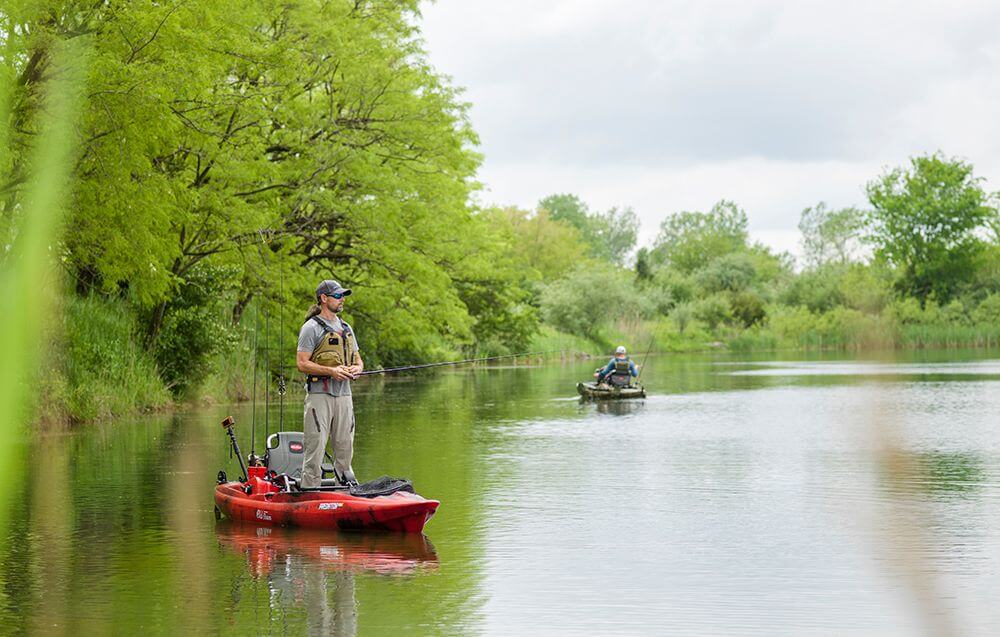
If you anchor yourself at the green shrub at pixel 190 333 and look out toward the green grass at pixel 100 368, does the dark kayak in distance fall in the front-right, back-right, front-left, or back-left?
back-left

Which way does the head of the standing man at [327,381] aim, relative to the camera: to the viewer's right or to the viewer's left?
to the viewer's right

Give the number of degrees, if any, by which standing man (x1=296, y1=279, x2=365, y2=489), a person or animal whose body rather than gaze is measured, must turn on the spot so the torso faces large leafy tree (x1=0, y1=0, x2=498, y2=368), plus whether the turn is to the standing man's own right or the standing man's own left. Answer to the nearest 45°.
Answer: approximately 135° to the standing man's own left

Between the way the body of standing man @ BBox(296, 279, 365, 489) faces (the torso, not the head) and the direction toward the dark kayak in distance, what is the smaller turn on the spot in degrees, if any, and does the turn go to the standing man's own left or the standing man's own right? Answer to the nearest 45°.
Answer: approximately 135° to the standing man's own left

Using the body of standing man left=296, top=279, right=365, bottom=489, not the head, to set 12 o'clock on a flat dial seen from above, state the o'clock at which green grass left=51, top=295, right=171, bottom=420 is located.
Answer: The green grass is roughly at 7 o'clock from the standing man.

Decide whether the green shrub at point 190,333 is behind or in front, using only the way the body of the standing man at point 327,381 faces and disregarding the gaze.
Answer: behind

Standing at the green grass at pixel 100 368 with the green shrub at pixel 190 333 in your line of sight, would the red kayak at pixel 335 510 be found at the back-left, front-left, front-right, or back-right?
back-right
